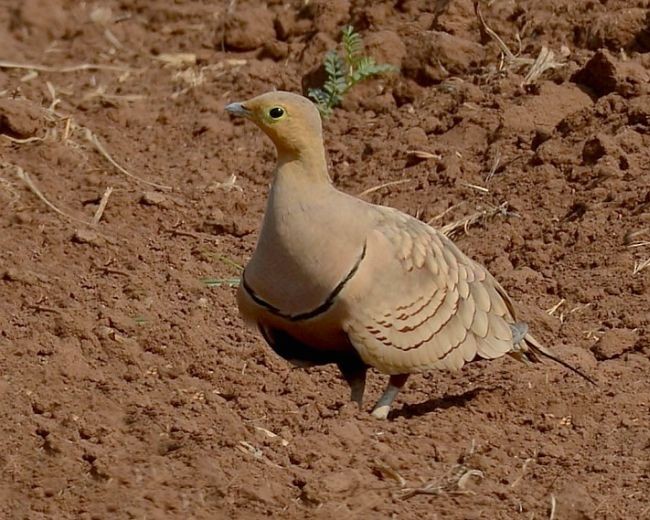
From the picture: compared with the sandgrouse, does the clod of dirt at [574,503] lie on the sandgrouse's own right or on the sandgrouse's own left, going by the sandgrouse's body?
on the sandgrouse's own left

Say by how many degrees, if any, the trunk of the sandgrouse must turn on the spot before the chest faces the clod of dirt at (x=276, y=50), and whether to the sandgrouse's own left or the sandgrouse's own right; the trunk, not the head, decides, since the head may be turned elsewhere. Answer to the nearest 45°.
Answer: approximately 135° to the sandgrouse's own right

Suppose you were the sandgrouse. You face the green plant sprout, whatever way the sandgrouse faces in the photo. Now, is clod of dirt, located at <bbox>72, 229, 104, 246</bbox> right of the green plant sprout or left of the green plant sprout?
left

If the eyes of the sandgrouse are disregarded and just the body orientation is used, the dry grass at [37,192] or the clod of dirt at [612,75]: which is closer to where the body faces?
the dry grass

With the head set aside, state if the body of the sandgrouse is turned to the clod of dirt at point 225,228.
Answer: no

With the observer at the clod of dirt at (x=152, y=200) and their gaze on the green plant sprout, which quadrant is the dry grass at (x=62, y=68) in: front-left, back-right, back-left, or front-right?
front-left

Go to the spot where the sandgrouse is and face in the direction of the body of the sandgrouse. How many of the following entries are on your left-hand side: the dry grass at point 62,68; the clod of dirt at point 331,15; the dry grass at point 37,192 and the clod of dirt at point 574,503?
1

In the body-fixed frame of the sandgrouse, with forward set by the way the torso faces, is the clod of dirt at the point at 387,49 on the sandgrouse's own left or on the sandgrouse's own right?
on the sandgrouse's own right

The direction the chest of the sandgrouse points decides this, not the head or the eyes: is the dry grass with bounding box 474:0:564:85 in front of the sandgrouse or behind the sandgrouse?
behind

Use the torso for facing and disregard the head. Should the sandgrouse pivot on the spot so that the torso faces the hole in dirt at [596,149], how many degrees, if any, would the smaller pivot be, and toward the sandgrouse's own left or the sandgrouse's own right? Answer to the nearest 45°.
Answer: approximately 180°

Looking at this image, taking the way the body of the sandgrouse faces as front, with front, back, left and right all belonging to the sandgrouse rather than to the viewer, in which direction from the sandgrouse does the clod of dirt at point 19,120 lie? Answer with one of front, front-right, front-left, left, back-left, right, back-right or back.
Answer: right

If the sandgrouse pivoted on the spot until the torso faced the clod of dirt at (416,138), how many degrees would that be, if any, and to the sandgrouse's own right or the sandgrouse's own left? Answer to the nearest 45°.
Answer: approximately 135° to the sandgrouse's own right

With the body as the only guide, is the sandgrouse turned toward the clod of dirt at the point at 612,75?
no

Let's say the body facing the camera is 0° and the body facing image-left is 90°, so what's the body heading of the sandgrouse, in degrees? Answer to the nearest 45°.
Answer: approximately 45°

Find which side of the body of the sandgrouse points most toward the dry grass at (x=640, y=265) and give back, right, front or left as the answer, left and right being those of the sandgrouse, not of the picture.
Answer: back

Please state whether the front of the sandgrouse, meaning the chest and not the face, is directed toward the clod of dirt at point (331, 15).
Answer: no

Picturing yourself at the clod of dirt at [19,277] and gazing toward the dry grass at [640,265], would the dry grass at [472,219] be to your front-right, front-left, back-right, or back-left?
front-left

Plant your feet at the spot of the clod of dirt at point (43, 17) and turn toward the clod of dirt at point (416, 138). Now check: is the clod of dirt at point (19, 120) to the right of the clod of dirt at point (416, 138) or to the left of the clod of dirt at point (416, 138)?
right

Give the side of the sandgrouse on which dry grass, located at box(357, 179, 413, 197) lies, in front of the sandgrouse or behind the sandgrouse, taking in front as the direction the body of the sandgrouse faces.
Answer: behind
